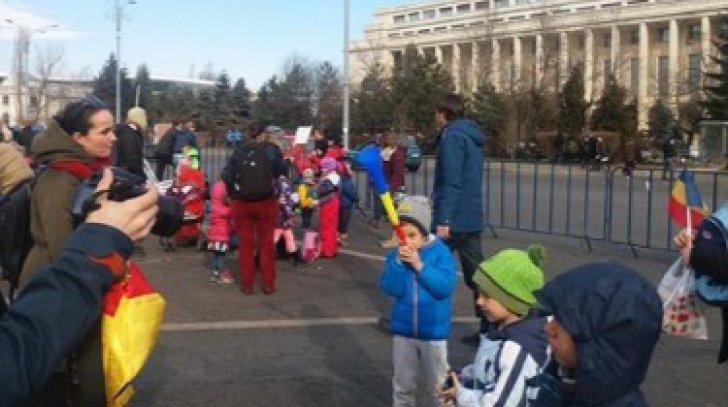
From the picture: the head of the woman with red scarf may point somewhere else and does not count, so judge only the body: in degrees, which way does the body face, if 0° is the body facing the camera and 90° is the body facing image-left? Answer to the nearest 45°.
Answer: approximately 270°

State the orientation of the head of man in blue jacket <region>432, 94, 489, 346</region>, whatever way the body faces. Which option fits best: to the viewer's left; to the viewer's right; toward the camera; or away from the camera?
to the viewer's left

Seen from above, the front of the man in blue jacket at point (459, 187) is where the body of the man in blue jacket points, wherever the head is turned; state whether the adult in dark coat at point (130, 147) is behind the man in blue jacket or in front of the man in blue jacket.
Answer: in front

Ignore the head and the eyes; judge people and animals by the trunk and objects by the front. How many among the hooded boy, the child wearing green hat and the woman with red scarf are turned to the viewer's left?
2

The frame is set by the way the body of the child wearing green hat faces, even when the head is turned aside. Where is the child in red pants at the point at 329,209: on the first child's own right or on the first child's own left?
on the first child's own right

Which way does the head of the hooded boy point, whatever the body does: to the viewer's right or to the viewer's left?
to the viewer's left

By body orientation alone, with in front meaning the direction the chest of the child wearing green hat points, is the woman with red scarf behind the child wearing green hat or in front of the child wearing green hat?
in front

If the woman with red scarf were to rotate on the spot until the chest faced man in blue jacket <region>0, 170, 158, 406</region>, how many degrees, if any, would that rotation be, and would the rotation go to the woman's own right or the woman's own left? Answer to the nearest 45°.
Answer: approximately 90° to the woman's own right

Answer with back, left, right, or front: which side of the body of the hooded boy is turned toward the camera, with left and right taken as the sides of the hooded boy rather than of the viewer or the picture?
left
